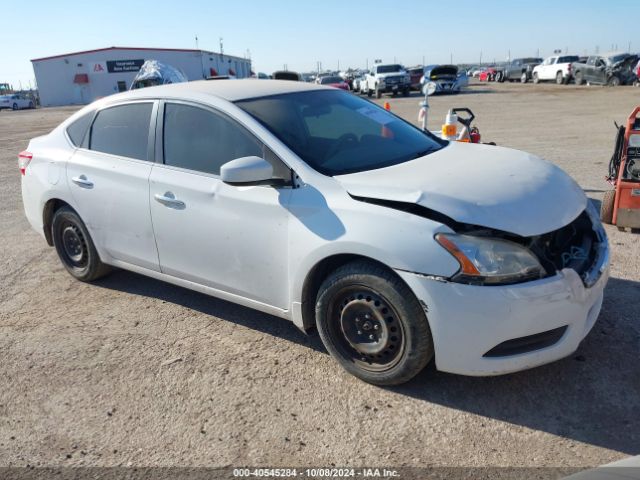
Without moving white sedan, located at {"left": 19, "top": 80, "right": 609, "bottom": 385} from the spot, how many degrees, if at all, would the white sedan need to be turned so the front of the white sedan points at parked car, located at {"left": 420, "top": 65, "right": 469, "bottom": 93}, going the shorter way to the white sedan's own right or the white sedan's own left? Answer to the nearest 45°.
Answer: approximately 135° to the white sedan's own left

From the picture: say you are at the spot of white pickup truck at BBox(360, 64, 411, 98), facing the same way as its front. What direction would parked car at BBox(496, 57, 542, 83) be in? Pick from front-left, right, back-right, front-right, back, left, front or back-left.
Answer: left

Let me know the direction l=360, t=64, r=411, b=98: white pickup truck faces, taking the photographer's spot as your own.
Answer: facing the viewer and to the right of the viewer

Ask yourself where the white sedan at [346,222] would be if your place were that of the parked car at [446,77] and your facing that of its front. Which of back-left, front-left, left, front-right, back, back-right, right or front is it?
front

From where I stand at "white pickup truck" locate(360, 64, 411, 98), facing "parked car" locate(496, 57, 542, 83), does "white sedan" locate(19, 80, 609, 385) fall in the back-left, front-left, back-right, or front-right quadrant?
back-right

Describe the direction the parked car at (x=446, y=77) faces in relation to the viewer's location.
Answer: facing the viewer

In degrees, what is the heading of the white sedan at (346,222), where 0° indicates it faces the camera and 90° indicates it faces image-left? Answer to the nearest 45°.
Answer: approximately 315°

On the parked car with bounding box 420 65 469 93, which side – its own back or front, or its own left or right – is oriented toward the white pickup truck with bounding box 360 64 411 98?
right
